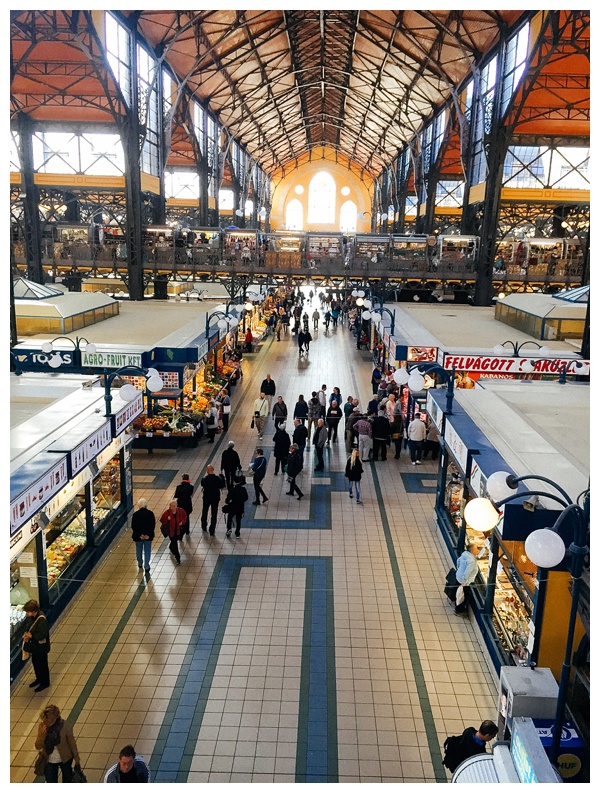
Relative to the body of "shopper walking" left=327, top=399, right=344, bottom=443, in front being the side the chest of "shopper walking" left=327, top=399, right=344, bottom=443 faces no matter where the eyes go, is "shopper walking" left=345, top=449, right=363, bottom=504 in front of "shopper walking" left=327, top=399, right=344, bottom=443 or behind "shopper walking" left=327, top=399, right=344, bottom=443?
in front

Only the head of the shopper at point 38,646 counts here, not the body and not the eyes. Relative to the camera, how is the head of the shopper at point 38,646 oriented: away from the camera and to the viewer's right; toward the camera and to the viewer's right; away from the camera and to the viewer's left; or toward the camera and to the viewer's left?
toward the camera and to the viewer's left

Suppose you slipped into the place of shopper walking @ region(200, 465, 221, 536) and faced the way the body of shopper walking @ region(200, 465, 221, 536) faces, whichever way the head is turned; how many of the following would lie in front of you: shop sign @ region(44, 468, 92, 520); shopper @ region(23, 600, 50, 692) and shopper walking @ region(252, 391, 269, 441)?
1

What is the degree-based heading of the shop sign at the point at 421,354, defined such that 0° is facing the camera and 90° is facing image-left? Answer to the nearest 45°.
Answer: approximately 0°

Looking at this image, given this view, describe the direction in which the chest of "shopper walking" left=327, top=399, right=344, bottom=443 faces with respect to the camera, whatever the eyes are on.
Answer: toward the camera

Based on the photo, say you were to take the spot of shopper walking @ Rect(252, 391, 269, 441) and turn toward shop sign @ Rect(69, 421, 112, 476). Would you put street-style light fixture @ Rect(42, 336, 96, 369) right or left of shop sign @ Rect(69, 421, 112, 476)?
right

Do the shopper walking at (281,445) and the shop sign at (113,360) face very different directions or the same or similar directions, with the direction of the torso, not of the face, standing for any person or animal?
very different directions

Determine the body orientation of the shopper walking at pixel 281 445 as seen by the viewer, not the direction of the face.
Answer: away from the camera
